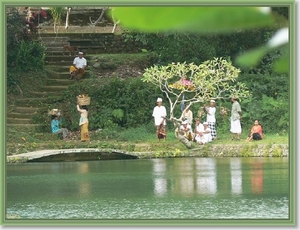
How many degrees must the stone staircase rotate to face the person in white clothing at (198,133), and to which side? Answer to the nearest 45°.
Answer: approximately 45° to its left

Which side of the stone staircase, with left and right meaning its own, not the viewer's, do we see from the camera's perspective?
front

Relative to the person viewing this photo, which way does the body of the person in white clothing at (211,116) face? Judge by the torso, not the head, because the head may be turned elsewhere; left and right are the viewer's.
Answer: facing the viewer and to the left of the viewer

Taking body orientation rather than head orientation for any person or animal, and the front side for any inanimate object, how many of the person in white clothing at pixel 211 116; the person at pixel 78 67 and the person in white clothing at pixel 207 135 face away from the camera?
0

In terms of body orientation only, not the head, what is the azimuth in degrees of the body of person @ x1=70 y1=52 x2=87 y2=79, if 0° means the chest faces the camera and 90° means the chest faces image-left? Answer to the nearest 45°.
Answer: approximately 45°

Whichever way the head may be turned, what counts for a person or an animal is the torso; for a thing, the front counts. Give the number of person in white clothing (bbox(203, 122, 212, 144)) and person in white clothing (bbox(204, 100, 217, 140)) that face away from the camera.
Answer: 0

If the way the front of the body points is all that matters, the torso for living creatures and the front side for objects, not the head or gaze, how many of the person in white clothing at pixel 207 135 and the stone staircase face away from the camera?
0
